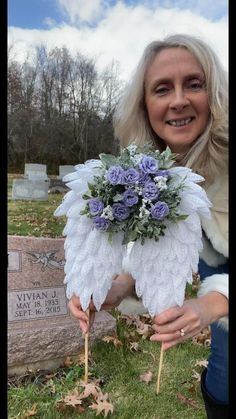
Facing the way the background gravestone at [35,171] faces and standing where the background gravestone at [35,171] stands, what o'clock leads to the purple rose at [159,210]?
The purple rose is roughly at 12 o'clock from the background gravestone.

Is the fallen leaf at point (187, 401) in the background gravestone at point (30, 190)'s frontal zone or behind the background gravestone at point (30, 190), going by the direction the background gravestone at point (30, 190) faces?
frontal zone

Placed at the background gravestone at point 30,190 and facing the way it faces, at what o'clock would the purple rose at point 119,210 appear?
The purple rose is roughly at 12 o'clock from the background gravestone.

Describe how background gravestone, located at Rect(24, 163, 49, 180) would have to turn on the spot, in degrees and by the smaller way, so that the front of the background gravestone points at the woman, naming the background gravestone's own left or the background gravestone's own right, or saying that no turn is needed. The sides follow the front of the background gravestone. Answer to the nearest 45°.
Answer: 0° — it already faces them

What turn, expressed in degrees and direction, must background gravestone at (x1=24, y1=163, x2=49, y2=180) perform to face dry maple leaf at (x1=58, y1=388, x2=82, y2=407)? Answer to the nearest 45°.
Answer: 0° — it already faces it

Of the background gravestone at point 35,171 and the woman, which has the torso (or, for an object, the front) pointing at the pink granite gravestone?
the background gravestone
